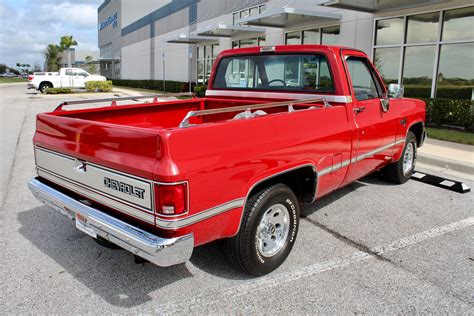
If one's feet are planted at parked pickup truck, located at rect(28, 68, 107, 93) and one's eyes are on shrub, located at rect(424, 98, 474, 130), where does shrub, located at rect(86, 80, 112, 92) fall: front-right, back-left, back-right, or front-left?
front-left

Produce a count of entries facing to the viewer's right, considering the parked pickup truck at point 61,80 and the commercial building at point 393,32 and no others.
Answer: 1

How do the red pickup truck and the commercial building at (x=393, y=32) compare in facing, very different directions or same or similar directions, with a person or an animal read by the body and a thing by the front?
very different directions

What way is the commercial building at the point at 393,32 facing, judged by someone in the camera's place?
facing the viewer and to the left of the viewer

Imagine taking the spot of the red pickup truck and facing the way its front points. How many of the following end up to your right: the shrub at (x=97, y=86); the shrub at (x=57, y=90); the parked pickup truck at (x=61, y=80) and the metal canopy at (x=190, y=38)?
0

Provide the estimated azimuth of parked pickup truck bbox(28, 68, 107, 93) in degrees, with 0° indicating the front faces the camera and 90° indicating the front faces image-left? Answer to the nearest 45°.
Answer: approximately 270°

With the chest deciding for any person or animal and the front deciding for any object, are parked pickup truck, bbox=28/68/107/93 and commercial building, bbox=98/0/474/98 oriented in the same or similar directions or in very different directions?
very different directions

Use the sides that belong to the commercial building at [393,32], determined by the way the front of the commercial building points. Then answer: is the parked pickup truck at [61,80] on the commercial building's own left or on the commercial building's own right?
on the commercial building's own right

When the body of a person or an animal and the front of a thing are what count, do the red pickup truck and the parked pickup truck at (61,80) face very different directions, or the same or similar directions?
same or similar directions

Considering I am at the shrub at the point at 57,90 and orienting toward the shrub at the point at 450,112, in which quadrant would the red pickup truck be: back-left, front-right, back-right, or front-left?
front-right

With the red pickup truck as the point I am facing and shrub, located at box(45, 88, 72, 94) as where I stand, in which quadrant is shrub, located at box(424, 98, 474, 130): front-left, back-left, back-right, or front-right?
front-left

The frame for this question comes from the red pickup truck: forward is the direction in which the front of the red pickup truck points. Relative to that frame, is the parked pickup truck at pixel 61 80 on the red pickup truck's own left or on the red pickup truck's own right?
on the red pickup truck's own left

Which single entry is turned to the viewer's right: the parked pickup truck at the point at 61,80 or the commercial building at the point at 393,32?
the parked pickup truck
